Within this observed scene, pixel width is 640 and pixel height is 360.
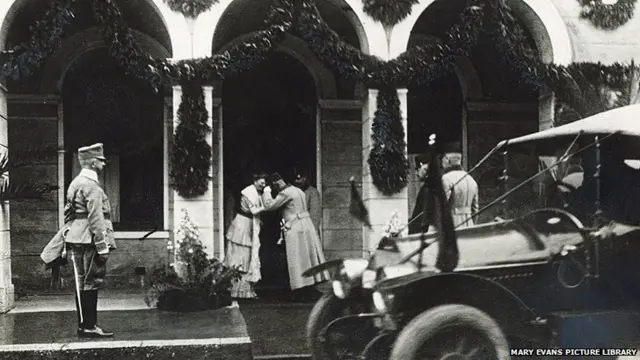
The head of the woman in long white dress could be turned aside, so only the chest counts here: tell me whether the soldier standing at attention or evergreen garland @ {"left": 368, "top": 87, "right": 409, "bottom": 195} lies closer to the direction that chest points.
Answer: the evergreen garland

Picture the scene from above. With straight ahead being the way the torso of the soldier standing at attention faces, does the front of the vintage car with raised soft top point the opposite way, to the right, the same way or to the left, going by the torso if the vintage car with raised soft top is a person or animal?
the opposite way

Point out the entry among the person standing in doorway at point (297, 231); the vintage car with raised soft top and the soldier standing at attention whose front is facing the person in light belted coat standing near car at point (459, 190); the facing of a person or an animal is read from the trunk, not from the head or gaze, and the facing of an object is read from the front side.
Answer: the soldier standing at attention

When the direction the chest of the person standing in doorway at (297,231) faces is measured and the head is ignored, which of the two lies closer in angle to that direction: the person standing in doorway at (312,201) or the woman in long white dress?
the woman in long white dress

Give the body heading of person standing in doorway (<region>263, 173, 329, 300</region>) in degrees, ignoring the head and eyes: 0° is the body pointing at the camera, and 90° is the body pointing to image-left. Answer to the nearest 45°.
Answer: approximately 135°

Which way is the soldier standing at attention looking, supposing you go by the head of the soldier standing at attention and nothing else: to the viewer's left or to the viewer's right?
to the viewer's right

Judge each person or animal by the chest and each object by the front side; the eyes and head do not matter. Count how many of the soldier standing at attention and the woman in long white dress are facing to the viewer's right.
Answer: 2

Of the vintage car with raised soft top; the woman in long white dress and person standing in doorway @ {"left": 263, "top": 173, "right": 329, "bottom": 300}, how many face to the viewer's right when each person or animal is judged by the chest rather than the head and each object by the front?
1

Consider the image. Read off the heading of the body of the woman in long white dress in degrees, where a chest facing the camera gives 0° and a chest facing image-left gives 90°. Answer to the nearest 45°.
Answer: approximately 270°

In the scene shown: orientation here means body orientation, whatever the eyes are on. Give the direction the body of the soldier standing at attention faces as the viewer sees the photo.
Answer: to the viewer's right

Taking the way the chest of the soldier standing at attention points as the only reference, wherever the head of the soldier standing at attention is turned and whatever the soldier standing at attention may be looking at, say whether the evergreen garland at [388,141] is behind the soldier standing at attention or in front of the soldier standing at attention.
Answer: in front

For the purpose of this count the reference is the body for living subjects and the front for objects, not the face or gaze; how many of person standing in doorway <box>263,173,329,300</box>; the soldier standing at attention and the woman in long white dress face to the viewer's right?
2

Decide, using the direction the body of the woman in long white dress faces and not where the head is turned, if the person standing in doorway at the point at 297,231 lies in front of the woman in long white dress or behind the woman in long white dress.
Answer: in front
